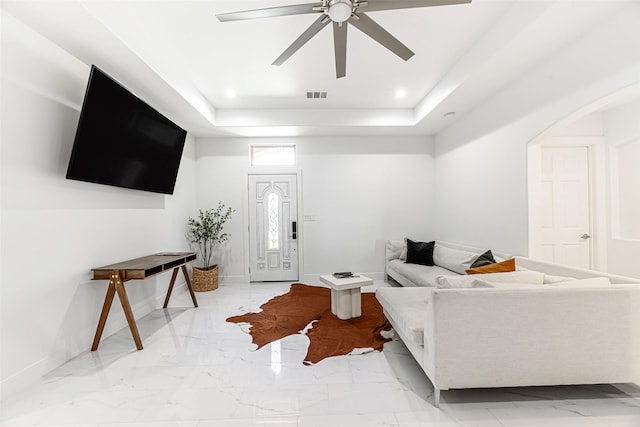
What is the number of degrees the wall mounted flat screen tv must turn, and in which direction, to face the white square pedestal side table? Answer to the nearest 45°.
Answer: approximately 45° to its left

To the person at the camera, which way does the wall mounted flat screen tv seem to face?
facing the viewer and to the right of the viewer

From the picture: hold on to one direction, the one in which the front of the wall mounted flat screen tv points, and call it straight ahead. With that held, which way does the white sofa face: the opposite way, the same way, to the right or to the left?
the opposite way

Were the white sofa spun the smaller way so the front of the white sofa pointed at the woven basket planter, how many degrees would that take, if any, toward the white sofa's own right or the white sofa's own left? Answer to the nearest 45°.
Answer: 0° — it already faces it

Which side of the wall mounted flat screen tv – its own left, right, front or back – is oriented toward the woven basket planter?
left

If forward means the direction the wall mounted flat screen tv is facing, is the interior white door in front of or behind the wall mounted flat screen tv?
in front

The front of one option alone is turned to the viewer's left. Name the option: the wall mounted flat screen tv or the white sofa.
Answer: the white sofa

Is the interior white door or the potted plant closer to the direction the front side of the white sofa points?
the potted plant

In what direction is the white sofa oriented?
to the viewer's left
